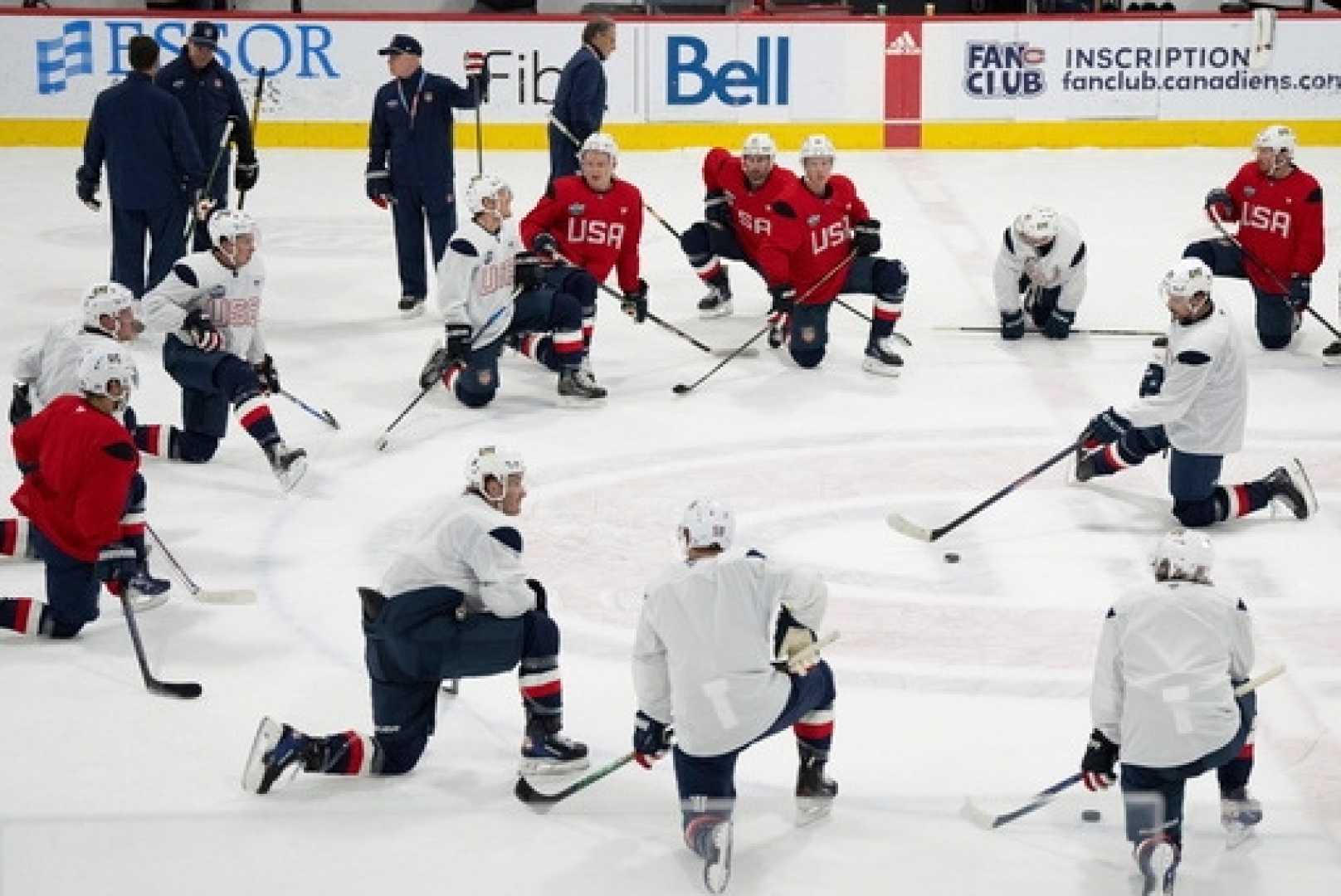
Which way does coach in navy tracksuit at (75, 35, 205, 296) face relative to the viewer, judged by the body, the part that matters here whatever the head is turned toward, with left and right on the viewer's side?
facing away from the viewer

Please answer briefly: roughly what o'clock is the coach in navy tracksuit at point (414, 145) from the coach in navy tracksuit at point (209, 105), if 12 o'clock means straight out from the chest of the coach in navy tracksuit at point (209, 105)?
the coach in navy tracksuit at point (414, 145) is roughly at 10 o'clock from the coach in navy tracksuit at point (209, 105).

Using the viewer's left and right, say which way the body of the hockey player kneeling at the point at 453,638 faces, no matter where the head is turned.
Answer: facing to the right of the viewer

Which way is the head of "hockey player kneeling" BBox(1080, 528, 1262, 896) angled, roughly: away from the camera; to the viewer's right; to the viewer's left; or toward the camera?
away from the camera

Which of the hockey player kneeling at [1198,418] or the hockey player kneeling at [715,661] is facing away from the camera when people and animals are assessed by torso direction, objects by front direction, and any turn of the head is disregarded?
the hockey player kneeling at [715,661]

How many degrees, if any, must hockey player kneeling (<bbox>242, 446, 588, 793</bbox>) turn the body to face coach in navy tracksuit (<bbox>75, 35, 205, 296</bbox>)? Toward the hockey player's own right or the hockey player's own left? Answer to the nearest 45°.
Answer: approximately 90° to the hockey player's own left

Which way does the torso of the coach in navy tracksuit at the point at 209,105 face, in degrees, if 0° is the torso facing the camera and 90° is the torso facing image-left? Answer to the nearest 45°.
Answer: approximately 0°

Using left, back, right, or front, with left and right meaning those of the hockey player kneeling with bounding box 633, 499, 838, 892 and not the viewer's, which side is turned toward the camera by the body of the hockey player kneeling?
back

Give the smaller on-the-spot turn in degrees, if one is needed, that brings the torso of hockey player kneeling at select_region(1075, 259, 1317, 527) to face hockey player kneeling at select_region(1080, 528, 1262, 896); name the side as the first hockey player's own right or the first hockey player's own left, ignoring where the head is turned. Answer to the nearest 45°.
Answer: approximately 90° to the first hockey player's own left

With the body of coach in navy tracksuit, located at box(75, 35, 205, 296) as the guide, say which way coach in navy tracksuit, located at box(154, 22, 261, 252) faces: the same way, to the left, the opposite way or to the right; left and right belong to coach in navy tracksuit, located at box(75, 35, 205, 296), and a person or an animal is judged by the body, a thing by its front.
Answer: the opposite way

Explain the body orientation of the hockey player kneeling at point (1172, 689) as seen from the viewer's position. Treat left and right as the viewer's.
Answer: facing away from the viewer

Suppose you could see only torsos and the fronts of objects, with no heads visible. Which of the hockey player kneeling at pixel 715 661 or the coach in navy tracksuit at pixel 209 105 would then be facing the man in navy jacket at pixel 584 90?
the hockey player kneeling

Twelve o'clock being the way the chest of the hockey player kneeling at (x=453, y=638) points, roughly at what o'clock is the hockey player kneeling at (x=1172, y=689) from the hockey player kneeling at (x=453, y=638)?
the hockey player kneeling at (x=1172, y=689) is roughly at 1 o'clock from the hockey player kneeling at (x=453, y=638).

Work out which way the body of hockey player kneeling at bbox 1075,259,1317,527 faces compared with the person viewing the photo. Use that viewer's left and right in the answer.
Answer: facing to the left of the viewer
